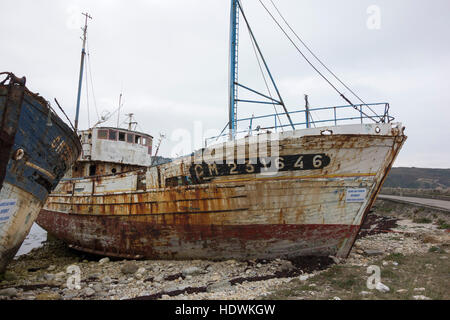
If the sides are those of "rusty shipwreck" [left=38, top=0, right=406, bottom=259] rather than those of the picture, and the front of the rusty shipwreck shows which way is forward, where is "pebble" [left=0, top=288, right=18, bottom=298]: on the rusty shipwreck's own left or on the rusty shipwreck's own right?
on the rusty shipwreck's own right

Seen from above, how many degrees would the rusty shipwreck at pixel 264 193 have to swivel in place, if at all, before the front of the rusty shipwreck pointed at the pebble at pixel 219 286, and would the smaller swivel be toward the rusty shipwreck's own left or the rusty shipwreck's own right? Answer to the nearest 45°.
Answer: approximately 90° to the rusty shipwreck's own right
